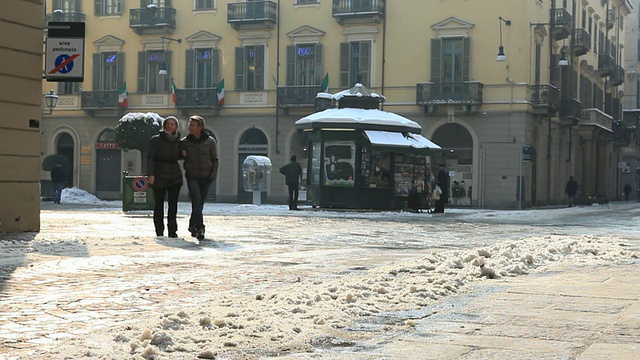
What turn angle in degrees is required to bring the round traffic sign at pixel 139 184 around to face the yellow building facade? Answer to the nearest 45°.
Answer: approximately 135° to its left

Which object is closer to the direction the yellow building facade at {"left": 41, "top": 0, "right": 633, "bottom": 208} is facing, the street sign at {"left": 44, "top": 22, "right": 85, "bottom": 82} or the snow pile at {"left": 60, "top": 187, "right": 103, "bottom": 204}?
the street sign

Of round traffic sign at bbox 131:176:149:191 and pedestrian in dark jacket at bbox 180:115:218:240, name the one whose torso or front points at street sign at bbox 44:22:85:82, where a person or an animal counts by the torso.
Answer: the round traffic sign

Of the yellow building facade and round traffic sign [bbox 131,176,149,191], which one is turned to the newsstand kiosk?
the yellow building facade

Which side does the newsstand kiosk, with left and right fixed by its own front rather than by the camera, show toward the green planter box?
right

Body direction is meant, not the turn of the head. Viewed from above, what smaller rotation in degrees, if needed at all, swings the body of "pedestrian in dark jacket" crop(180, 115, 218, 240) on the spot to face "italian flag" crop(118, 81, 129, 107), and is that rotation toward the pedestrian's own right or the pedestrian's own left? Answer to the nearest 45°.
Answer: approximately 180°

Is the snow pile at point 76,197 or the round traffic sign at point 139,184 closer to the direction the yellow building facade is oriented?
the round traffic sign

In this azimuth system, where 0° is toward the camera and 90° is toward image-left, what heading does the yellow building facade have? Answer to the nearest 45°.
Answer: approximately 0°
